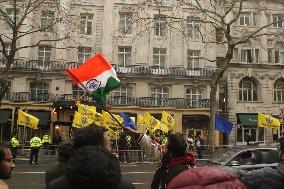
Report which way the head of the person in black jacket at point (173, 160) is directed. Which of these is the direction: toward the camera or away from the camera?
away from the camera

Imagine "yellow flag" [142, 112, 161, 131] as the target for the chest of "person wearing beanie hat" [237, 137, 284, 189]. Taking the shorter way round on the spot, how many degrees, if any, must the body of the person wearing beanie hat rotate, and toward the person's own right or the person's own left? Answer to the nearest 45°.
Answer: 0° — they already face it

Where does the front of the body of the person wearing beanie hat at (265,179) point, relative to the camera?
away from the camera

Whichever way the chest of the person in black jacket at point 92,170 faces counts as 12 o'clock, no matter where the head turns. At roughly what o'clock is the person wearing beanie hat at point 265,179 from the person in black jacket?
The person wearing beanie hat is roughly at 3 o'clock from the person in black jacket.

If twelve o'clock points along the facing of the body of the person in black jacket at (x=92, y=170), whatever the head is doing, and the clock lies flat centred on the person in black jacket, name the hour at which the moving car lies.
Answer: The moving car is roughly at 1 o'clock from the person in black jacket.

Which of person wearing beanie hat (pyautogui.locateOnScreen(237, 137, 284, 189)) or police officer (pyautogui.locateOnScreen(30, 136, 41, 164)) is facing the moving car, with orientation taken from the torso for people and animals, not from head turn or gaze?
the person wearing beanie hat

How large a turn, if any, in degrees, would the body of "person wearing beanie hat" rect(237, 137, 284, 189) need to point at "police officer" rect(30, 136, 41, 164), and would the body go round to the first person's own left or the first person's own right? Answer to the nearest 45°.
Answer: approximately 45° to the first person's own left

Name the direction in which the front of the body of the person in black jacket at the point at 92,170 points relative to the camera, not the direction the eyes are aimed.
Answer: away from the camera
